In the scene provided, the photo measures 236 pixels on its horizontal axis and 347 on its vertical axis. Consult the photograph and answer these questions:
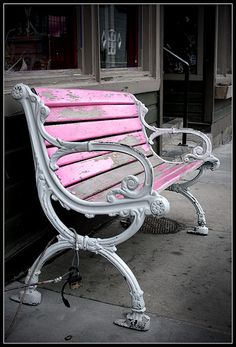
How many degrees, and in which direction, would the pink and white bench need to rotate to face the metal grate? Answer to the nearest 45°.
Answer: approximately 135° to its left

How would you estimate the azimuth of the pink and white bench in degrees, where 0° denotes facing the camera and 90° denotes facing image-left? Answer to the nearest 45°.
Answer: approximately 315°
